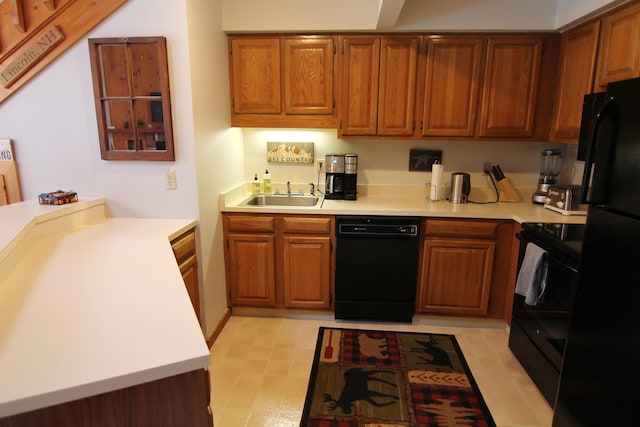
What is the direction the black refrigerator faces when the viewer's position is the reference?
facing the viewer and to the left of the viewer

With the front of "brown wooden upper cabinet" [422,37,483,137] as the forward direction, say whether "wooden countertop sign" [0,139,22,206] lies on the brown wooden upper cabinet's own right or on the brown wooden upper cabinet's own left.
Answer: on the brown wooden upper cabinet's own right

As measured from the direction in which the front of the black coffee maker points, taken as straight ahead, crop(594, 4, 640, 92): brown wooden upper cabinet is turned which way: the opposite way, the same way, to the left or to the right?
to the right

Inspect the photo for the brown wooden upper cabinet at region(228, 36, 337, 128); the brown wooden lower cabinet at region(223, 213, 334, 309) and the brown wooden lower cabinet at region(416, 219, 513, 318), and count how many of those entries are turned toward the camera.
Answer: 3

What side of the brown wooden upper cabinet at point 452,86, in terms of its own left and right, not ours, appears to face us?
front

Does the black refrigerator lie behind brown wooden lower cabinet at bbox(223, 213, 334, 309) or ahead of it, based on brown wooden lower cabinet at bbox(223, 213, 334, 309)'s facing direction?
ahead

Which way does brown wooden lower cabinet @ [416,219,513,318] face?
toward the camera

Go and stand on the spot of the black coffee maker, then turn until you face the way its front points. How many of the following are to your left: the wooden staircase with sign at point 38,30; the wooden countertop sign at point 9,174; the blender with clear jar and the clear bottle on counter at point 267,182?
1

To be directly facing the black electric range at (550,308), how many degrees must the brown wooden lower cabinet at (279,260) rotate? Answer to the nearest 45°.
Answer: approximately 45° to its left

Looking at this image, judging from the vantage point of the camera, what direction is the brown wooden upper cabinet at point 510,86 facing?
facing the viewer

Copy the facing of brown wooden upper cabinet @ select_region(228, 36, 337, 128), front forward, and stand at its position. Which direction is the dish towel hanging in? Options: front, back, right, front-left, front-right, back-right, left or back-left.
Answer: front-left
